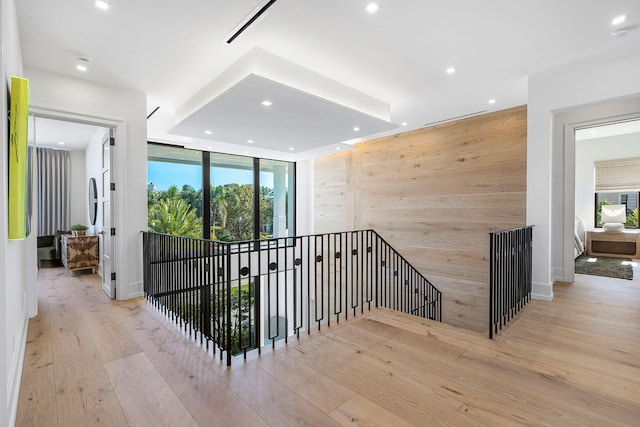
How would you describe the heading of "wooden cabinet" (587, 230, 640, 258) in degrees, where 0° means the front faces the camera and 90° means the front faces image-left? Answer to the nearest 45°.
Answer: approximately 0°

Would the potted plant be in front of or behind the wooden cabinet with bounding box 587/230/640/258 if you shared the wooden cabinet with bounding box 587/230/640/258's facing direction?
in front

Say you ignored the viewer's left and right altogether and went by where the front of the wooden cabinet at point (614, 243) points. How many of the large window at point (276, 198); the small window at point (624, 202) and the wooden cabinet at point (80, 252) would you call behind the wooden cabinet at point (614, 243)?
1

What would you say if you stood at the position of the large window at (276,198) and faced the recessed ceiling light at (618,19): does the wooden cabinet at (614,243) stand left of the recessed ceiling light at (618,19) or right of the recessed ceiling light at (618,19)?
left

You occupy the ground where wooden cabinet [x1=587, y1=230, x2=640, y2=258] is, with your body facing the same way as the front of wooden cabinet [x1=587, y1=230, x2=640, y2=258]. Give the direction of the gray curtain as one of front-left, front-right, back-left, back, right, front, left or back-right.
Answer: front-right

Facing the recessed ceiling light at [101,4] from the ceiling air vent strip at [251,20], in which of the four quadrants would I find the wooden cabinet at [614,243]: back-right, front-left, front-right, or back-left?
back-right

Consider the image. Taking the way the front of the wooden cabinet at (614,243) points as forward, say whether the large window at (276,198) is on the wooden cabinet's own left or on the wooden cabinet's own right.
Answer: on the wooden cabinet's own right

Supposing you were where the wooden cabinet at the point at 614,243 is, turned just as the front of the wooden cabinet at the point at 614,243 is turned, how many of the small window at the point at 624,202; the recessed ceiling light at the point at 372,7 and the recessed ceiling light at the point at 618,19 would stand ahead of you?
2

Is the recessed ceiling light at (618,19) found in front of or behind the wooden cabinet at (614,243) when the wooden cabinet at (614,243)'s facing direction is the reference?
in front
